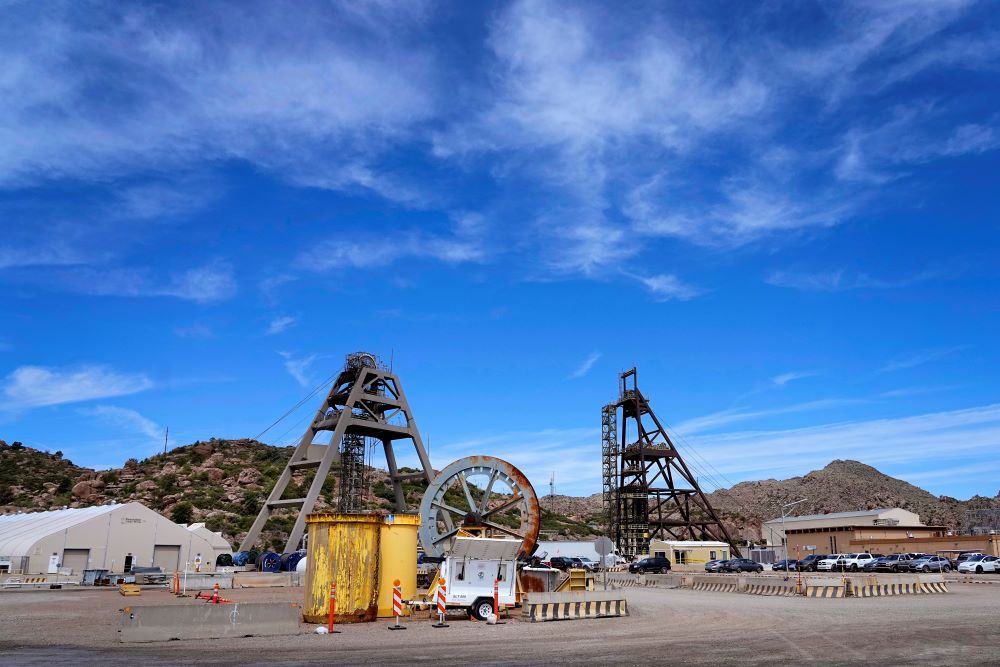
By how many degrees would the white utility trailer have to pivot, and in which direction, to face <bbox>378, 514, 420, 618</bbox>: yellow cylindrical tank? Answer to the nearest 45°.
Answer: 0° — it already faces it

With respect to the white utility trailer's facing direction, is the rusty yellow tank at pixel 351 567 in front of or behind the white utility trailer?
in front

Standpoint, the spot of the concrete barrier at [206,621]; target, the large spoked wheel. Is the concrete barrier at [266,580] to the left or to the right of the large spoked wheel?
left

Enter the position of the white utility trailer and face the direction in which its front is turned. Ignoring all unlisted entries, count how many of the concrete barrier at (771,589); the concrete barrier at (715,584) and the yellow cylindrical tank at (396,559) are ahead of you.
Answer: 1

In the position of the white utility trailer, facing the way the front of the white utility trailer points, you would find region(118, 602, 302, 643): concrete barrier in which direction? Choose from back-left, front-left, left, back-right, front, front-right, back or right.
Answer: front-left

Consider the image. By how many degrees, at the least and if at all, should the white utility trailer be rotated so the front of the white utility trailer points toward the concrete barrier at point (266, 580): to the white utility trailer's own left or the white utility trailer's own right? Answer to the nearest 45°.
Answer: approximately 45° to the white utility trailer's own right

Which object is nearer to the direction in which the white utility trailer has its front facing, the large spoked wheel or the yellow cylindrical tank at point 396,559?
the yellow cylindrical tank

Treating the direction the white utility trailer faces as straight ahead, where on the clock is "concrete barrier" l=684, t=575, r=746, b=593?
The concrete barrier is roughly at 4 o'clock from the white utility trailer.

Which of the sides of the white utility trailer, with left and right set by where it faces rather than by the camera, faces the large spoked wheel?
right

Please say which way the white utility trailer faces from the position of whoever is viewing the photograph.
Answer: facing to the left of the viewer

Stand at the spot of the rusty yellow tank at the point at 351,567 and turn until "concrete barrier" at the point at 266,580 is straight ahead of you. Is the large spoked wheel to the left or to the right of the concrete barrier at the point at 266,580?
right
